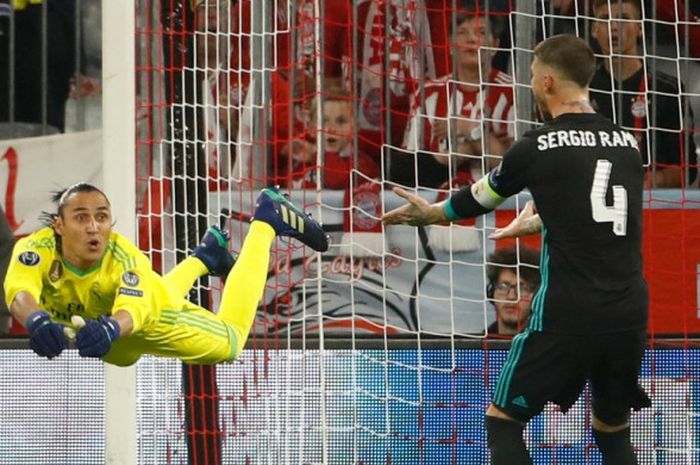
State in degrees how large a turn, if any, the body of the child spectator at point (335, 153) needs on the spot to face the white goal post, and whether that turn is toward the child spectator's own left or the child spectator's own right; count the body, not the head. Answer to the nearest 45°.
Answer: approximately 45° to the child spectator's own right

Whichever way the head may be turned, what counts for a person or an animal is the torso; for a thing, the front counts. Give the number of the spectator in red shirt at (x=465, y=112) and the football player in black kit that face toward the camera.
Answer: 1

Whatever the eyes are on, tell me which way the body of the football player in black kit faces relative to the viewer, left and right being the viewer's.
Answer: facing away from the viewer and to the left of the viewer

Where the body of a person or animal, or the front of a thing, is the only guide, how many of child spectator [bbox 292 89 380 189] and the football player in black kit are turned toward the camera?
1

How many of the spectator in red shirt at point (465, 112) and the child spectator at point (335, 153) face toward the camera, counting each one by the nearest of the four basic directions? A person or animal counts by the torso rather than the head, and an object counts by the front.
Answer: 2

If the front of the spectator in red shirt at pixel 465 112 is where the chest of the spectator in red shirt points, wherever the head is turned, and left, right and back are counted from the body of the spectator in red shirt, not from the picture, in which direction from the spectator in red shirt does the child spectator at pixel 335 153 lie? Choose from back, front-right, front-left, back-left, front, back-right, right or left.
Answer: right

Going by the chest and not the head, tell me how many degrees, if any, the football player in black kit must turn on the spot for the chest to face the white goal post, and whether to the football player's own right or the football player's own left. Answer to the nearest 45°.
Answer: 0° — they already face it

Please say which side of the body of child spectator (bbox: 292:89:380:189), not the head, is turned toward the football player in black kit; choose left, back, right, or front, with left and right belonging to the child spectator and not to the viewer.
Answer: front

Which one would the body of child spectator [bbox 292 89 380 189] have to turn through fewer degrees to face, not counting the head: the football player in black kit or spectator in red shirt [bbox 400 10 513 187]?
the football player in black kit

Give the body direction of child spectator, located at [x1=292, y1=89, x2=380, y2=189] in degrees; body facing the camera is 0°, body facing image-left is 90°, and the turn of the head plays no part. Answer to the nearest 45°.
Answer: approximately 0°

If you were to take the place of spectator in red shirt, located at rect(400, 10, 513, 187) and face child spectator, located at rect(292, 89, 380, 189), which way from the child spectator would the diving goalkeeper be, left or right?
left

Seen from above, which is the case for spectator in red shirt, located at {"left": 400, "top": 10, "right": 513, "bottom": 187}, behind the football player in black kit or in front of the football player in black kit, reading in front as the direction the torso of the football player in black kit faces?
in front

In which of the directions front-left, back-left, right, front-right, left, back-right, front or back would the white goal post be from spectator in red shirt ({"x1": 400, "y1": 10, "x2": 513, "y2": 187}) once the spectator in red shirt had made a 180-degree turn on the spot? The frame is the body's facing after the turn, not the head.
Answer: back-left
